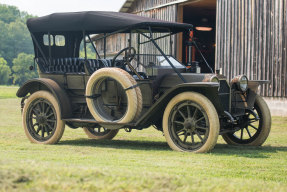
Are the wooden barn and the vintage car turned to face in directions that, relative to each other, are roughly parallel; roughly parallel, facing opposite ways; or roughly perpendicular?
roughly perpendicular

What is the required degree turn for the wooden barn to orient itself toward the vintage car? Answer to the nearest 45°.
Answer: approximately 45° to its left

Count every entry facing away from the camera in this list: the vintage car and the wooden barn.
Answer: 0

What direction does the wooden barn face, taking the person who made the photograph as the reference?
facing the viewer and to the left of the viewer

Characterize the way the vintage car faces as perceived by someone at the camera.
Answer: facing the viewer and to the right of the viewer
